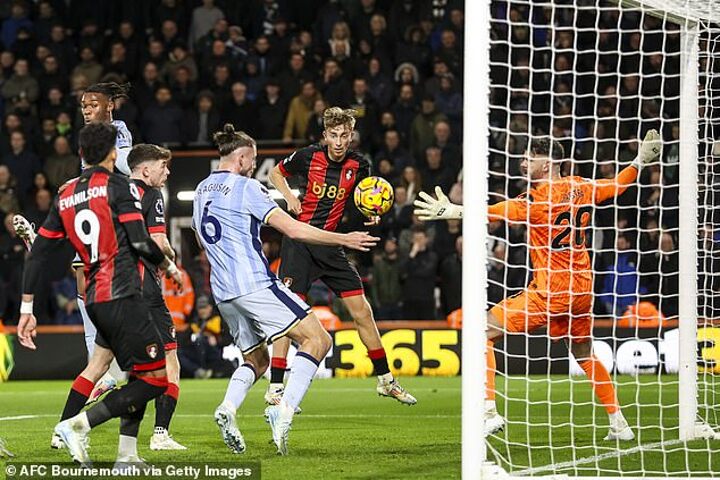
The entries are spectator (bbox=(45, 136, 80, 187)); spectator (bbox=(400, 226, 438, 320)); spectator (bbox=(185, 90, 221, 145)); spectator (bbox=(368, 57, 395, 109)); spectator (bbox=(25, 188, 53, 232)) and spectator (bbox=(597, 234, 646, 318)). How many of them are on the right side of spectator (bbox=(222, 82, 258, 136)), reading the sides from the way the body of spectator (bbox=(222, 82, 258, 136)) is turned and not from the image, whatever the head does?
3

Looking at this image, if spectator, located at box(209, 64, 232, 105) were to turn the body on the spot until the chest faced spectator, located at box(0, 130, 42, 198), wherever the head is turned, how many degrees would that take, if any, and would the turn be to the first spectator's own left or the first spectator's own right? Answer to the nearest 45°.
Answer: approximately 90° to the first spectator's own right
